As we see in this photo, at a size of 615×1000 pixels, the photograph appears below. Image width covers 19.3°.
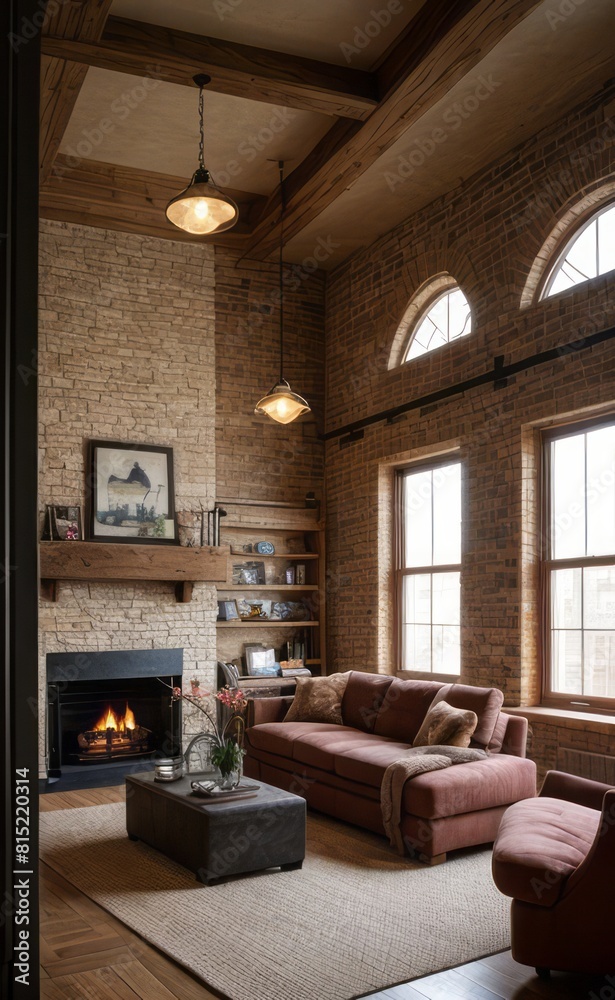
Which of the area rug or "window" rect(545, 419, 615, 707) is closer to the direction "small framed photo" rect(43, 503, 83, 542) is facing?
the area rug

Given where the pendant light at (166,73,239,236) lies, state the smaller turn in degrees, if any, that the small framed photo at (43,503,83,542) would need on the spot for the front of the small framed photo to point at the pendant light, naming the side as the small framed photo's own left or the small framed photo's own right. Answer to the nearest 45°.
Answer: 0° — it already faces it

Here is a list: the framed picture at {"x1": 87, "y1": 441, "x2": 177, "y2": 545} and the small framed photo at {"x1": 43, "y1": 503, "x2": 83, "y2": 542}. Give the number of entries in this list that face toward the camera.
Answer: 2

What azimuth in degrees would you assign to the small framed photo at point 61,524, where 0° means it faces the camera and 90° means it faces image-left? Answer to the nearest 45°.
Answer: approximately 0°

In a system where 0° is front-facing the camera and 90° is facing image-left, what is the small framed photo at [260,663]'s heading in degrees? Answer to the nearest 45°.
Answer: approximately 0°

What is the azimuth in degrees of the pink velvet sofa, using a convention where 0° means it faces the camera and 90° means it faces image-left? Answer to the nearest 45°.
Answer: approximately 45°

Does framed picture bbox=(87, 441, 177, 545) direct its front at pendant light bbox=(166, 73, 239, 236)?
yes
